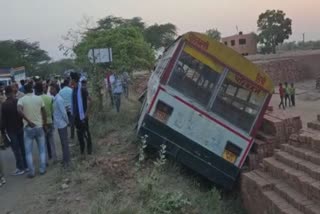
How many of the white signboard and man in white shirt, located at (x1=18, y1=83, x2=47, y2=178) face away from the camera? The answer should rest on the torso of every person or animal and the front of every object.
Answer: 1

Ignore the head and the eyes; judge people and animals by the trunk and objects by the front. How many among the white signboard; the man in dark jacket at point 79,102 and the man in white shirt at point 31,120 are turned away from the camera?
1

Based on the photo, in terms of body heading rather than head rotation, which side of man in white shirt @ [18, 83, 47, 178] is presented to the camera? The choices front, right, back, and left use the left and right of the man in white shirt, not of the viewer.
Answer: back

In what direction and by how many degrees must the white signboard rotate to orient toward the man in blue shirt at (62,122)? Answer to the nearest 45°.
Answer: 0° — it already faces them

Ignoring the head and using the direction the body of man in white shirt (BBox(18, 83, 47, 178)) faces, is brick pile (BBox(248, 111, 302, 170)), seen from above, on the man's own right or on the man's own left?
on the man's own right

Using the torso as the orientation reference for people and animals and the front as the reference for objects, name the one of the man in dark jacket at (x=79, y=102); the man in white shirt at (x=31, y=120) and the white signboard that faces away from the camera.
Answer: the man in white shirt

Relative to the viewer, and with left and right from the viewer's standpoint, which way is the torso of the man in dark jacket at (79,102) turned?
facing the viewer and to the left of the viewer

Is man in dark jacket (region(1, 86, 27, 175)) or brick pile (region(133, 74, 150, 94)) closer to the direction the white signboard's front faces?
the man in dark jacket
